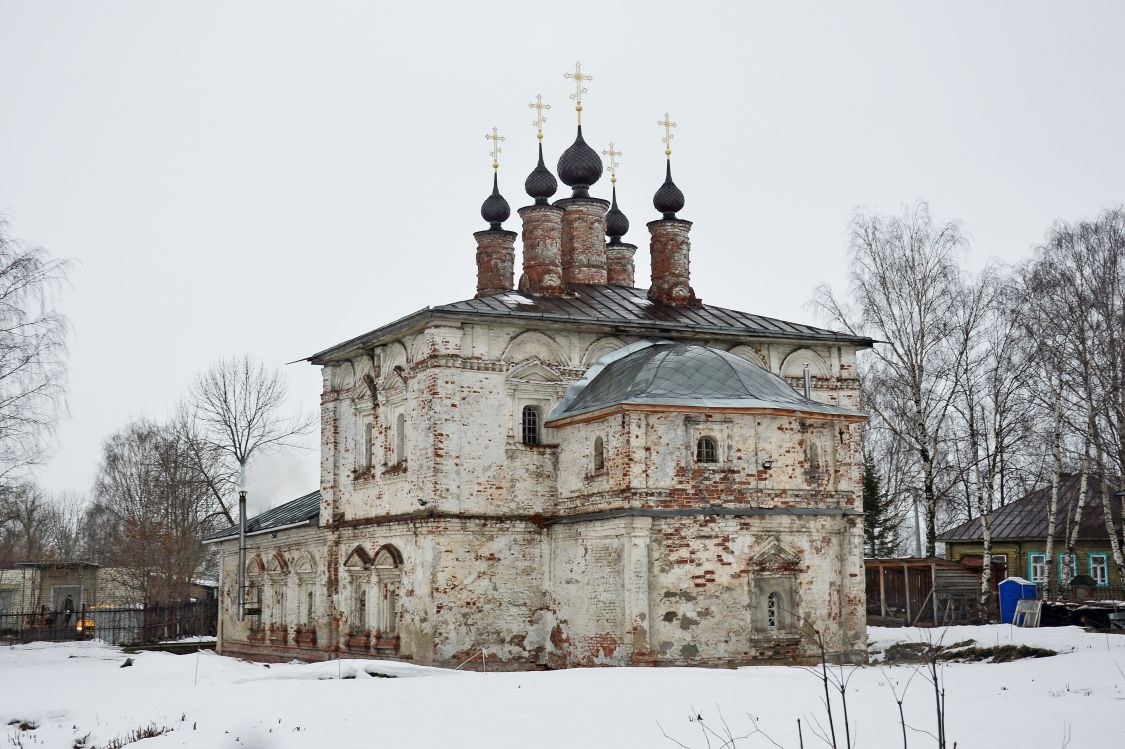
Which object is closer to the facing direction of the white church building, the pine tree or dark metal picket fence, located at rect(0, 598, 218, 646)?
the dark metal picket fence

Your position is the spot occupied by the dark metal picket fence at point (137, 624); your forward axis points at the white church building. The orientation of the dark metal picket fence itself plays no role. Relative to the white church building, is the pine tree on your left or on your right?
left

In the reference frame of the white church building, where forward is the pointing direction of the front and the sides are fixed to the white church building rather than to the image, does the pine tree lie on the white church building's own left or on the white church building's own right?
on the white church building's own right

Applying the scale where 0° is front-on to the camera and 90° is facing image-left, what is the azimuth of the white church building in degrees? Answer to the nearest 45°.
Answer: approximately 135°

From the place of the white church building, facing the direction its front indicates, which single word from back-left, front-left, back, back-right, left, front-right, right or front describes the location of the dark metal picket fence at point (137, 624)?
front
